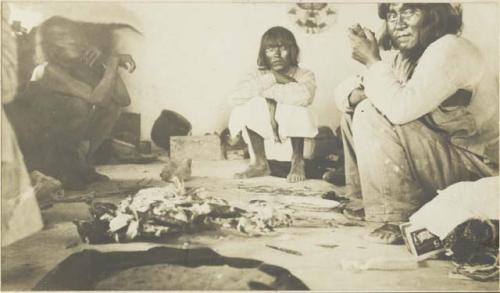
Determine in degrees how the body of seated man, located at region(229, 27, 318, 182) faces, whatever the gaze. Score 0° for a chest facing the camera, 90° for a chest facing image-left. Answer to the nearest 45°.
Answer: approximately 0°

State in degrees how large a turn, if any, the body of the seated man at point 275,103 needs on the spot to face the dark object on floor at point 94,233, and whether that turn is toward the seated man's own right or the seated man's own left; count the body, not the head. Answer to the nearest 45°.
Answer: approximately 90° to the seated man's own right

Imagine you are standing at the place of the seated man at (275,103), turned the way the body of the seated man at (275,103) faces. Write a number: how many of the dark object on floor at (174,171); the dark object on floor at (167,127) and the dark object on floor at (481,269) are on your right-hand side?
2

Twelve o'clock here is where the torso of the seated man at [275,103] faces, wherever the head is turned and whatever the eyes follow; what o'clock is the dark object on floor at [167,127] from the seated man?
The dark object on floor is roughly at 3 o'clock from the seated man.

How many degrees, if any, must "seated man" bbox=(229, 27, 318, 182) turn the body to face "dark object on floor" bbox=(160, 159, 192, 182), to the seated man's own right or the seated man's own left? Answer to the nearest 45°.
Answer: approximately 90° to the seated man's own right

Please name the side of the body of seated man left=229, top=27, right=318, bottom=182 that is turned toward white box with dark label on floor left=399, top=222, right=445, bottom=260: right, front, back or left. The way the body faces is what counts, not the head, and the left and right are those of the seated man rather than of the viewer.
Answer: front

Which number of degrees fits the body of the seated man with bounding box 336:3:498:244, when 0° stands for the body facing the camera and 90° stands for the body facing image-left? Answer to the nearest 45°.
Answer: approximately 45°
